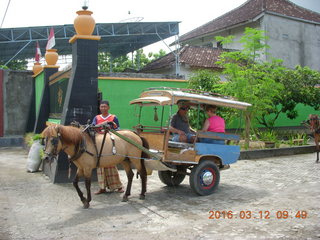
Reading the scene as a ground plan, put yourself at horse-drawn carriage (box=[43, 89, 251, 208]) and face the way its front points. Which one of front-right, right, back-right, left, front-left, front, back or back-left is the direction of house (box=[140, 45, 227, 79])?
back-right

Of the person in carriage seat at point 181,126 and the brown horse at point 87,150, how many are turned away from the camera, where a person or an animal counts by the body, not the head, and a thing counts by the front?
0

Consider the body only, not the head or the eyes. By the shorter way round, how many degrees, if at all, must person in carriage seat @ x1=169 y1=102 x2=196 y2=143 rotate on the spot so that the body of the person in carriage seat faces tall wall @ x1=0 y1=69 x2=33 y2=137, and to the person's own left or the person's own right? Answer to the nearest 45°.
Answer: approximately 180°

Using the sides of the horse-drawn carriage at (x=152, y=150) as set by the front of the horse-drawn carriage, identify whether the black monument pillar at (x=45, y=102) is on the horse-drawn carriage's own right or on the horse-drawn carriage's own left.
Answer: on the horse-drawn carriage's own right

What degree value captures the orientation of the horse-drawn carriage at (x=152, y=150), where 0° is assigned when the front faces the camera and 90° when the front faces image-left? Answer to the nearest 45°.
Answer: approximately 45°

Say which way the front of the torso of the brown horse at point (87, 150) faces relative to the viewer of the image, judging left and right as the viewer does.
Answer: facing the viewer and to the left of the viewer

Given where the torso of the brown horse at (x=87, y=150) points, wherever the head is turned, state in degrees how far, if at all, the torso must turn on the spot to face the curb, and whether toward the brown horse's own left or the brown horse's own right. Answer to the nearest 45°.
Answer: approximately 180°
